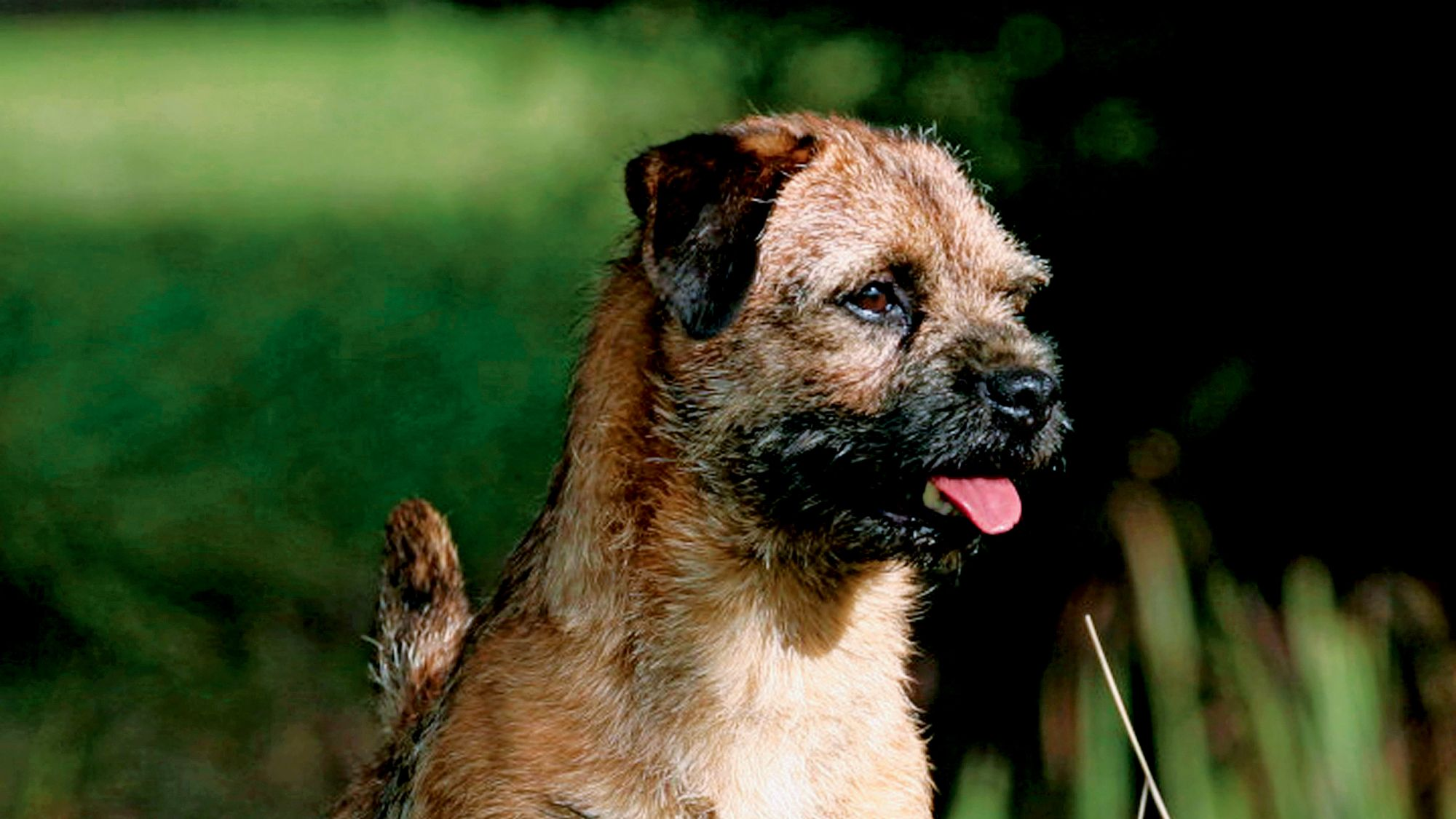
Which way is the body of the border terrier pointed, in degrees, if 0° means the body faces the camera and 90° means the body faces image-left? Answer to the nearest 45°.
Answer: approximately 315°
